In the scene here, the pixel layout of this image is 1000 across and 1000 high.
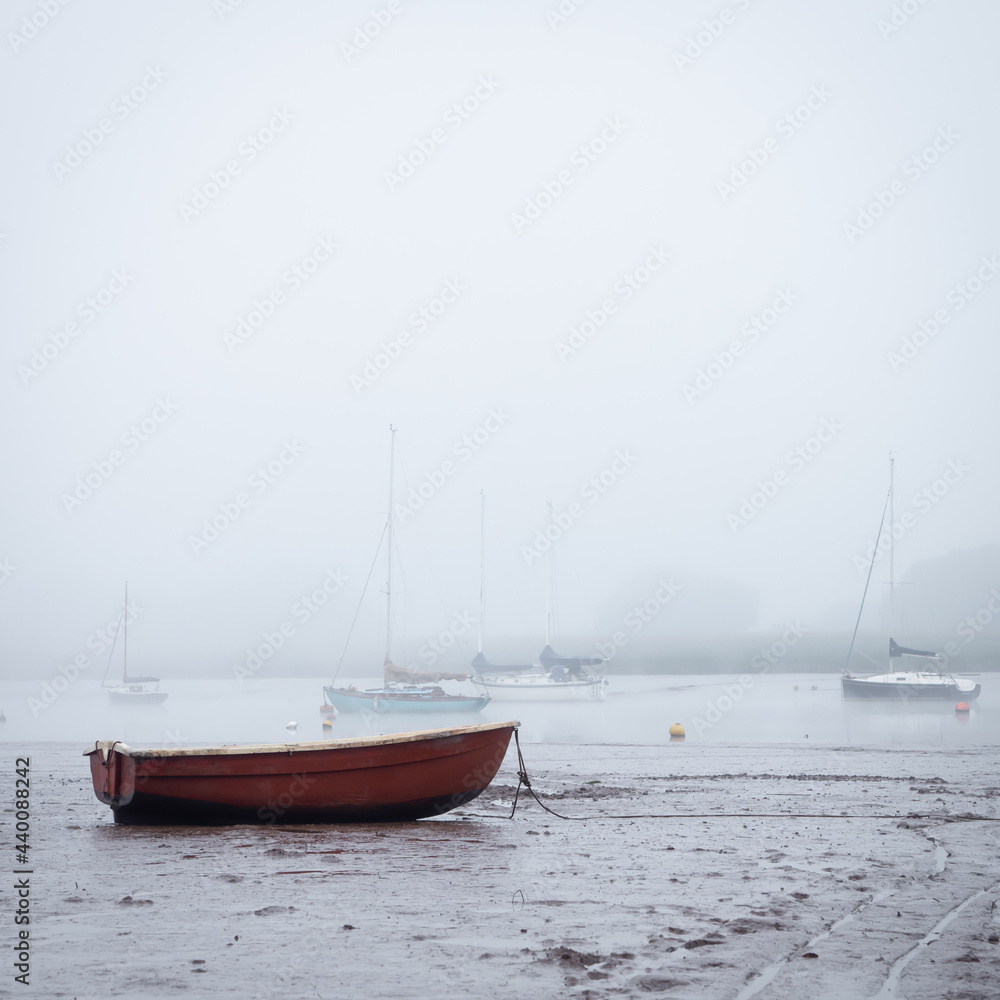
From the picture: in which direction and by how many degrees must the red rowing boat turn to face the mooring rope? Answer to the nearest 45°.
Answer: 0° — it already faces it

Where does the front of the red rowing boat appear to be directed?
to the viewer's right
